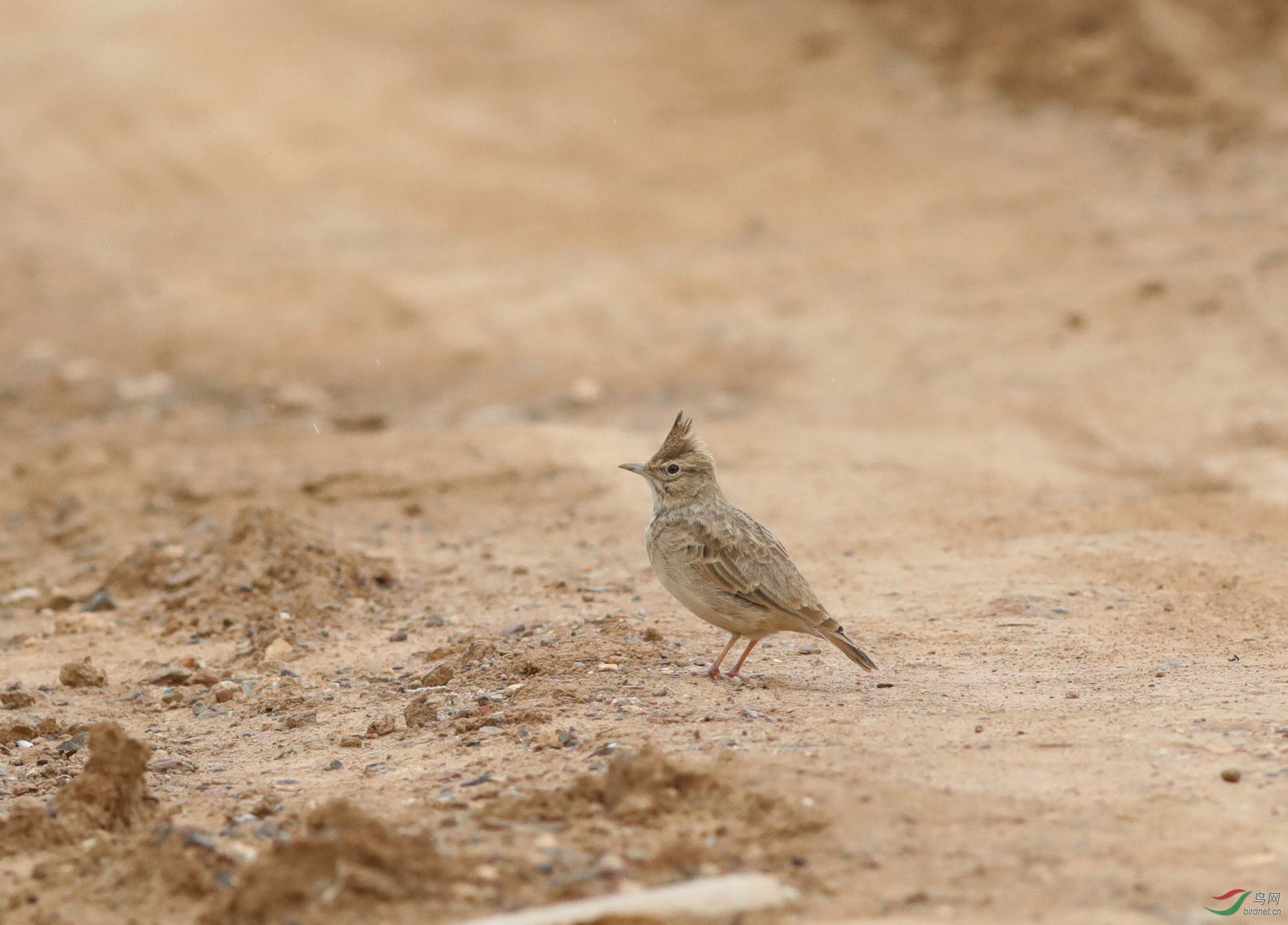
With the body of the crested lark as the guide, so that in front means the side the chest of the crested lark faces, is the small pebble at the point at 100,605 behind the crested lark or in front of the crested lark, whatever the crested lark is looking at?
in front

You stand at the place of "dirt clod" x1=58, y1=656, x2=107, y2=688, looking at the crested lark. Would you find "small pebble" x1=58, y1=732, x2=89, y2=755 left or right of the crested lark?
right

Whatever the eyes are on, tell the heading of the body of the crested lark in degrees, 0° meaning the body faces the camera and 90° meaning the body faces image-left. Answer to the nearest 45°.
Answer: approximately 90°

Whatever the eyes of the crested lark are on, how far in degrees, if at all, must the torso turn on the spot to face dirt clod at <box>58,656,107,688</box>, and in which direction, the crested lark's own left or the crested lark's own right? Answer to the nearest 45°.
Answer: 0° — it already faces it

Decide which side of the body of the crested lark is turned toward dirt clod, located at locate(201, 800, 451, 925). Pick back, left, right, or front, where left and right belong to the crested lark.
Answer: left

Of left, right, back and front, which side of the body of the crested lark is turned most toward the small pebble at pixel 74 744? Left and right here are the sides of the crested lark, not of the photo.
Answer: front

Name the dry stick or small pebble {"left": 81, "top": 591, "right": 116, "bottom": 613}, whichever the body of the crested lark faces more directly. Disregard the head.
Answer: the small pebble

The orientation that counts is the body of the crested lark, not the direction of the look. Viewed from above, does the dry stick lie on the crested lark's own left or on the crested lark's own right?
on the crested lark's own left

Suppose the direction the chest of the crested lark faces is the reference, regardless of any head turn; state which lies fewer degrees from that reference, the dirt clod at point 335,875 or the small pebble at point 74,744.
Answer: the small pebble
